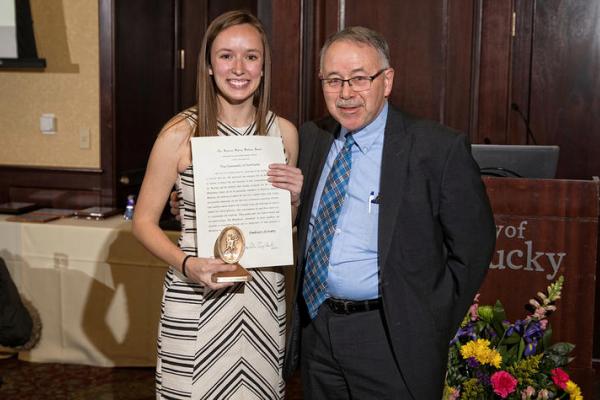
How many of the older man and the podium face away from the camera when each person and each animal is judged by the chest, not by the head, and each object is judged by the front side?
0

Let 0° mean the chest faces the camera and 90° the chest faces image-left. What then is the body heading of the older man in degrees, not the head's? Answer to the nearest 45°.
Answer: approximately 45°

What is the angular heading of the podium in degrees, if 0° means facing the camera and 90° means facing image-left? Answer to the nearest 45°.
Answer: approximately 0°

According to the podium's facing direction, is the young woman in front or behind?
in front

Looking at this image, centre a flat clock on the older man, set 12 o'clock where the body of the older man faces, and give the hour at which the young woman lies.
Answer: The young woman is roughly at 2 o'clock from the older man.
